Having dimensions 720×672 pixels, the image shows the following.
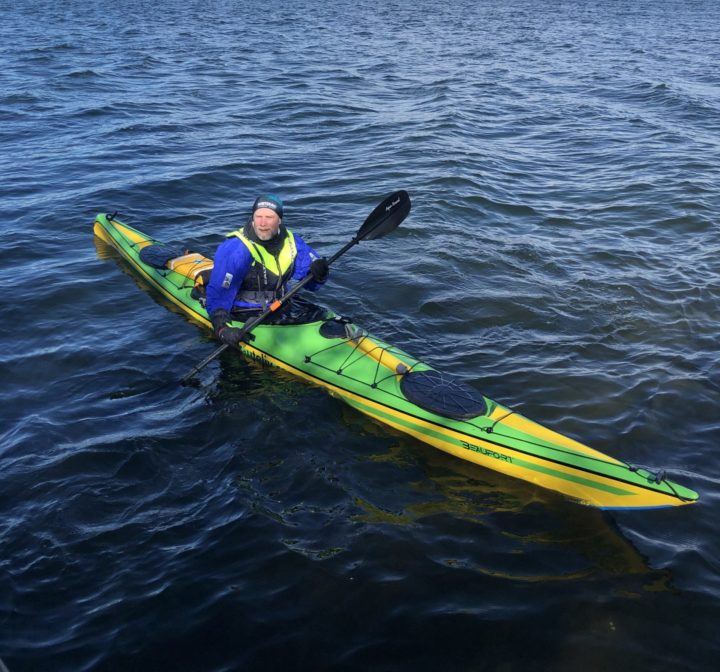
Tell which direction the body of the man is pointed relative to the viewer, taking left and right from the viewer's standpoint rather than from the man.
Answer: facing the viewer and to the right of the viewer
